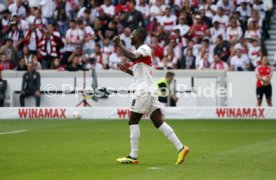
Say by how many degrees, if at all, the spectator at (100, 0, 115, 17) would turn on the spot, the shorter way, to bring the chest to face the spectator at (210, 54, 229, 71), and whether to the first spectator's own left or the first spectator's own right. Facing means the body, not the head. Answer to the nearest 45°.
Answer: approximately 45° to the first spectator's own left

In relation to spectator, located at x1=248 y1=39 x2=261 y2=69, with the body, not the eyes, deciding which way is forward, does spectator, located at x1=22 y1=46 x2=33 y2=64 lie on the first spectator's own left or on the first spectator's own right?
on the first spectator's own right

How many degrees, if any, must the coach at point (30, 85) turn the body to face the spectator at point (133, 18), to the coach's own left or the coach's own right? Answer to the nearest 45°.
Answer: approximately 90° to the coach's own left

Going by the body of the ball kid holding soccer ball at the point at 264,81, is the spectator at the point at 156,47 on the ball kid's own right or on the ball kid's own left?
on the ball kid's own right

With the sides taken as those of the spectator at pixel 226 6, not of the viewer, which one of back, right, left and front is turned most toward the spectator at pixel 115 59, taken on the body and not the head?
right

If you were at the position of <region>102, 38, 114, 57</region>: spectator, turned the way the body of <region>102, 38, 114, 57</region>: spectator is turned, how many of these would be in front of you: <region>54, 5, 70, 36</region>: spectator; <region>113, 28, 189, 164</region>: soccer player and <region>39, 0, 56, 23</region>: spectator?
1

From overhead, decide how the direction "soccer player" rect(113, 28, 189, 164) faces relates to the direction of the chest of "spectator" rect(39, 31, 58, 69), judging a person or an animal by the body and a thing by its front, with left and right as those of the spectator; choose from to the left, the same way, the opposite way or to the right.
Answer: to the right

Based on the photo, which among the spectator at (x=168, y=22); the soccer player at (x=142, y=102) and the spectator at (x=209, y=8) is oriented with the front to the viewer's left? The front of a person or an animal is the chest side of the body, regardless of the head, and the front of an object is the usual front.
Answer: the soccer player

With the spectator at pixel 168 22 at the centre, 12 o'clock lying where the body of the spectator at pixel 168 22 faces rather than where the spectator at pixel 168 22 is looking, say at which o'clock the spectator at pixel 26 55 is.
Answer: the spectator at pixel 26 55 is roughly at 3 o'clock from the spectator at pixel 168 22.
